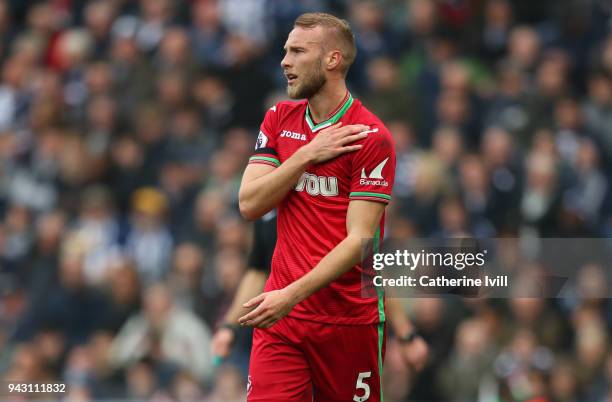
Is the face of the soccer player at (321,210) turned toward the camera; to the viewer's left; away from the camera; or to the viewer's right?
to the viewer's left

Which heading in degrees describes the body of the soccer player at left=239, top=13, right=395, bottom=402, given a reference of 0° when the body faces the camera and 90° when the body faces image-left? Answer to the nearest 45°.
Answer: approximately 45°
